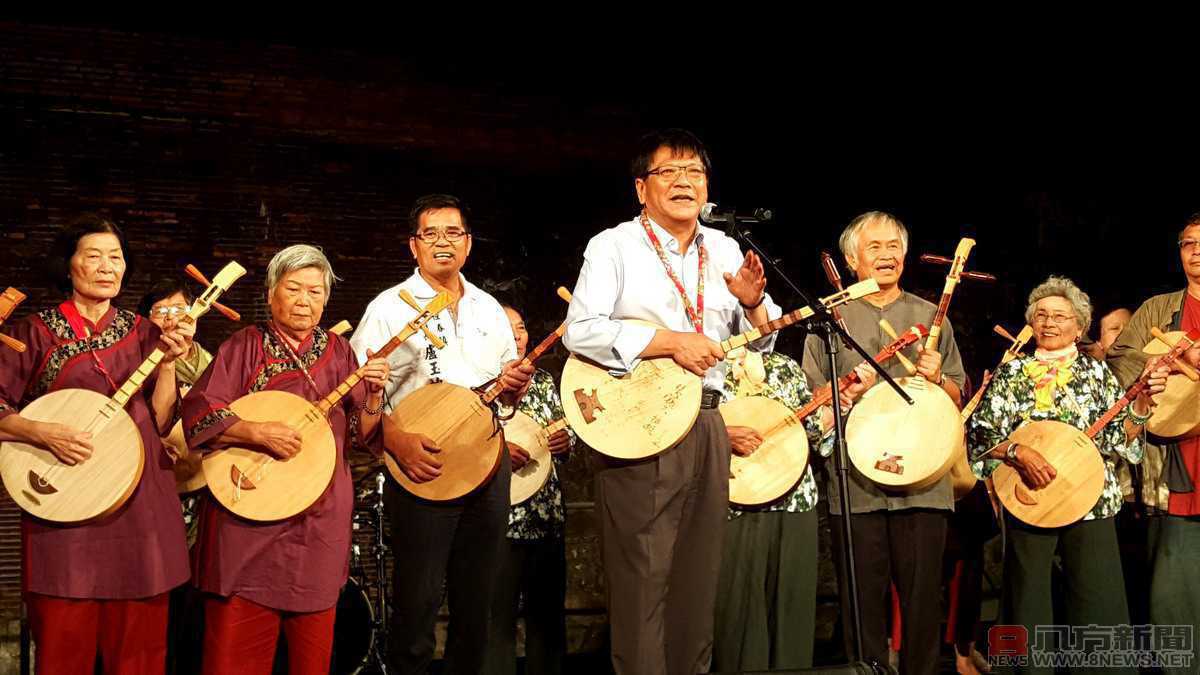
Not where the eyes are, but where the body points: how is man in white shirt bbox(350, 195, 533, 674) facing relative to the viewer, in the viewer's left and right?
facing the viewer

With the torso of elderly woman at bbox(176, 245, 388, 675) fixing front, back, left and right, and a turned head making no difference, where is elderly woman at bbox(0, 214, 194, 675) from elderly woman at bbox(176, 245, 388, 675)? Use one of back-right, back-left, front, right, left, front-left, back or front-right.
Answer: right

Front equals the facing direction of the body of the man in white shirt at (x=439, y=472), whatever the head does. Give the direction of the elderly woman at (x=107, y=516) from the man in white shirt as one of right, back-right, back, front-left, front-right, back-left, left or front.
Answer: right

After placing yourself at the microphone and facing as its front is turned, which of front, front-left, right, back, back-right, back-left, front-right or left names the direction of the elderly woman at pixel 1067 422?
back-right

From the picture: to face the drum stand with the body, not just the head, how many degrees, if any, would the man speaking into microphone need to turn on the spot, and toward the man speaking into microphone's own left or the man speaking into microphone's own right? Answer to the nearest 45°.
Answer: approximately 180°

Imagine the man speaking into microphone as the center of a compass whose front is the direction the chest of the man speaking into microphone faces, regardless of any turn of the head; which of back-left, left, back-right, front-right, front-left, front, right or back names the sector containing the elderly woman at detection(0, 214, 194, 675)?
back-right

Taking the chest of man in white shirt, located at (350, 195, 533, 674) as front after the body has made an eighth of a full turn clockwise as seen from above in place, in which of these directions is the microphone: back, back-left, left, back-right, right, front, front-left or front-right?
left

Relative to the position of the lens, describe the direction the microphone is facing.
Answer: facing to the left of the viewer

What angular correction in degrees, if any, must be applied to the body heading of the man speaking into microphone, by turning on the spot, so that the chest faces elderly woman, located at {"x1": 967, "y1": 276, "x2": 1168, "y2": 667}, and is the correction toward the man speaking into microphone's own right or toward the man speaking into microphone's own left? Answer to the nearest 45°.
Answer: approximately 90° to the man speaking into microphone's own left

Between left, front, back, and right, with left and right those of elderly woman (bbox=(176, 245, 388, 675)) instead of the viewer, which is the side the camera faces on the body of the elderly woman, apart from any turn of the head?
front

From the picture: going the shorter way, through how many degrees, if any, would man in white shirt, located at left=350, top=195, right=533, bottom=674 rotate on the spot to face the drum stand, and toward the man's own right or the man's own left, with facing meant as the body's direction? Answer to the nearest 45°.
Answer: approximately 180°
